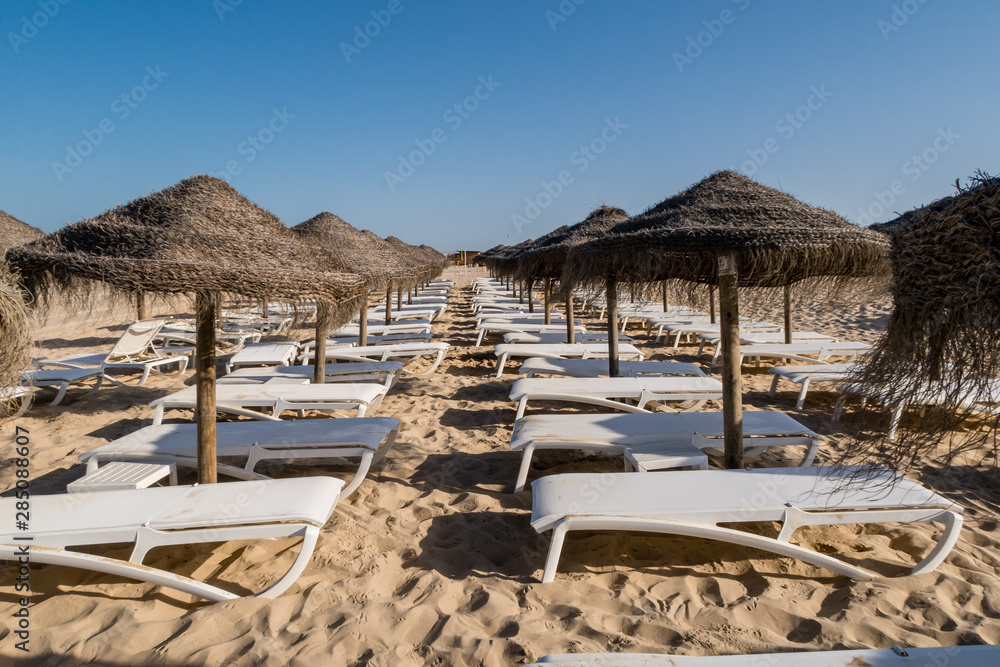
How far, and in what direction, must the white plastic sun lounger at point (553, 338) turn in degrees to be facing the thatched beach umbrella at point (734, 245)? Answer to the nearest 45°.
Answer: approximately 90° to its left

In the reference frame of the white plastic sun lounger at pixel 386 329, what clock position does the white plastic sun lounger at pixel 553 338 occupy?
the white plastic sun lounger at pixel 553 338 is roughly at 7 o'clock from the white plastic sun lounger at pixel 386 329.

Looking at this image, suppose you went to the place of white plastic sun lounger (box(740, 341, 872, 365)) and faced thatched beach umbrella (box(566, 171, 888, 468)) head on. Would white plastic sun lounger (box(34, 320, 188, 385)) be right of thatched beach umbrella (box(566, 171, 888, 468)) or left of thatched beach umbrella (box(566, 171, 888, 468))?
right

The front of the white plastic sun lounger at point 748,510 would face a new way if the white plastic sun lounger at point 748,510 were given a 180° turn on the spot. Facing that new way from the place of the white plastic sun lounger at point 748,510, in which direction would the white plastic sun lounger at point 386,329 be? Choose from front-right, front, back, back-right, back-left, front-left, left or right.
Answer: back-left

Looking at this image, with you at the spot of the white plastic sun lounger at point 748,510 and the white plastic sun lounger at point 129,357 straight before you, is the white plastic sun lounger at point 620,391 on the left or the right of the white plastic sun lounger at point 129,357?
right

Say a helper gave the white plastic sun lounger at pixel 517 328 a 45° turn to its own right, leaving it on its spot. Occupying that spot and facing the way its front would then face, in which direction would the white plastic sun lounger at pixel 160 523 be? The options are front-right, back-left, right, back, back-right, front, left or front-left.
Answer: back-left

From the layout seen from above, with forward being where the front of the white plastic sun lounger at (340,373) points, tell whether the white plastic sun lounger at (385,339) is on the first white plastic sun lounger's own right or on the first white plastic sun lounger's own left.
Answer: on the first white plastic sun lounger's own right

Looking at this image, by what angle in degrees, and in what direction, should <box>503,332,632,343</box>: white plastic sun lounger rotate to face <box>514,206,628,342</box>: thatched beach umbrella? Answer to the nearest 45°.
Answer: approximately 90° to its left

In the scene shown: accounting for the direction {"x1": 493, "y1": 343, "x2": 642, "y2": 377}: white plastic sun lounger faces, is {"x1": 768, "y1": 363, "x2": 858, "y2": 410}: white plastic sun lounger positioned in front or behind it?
behind

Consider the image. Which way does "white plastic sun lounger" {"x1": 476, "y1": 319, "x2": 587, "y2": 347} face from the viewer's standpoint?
to the viewer's left

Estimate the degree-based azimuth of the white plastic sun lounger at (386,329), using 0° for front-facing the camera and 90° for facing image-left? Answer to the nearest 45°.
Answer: approximately 90°
